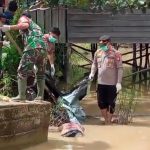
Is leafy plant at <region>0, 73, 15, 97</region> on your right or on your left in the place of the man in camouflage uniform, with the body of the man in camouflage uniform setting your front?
on your right
